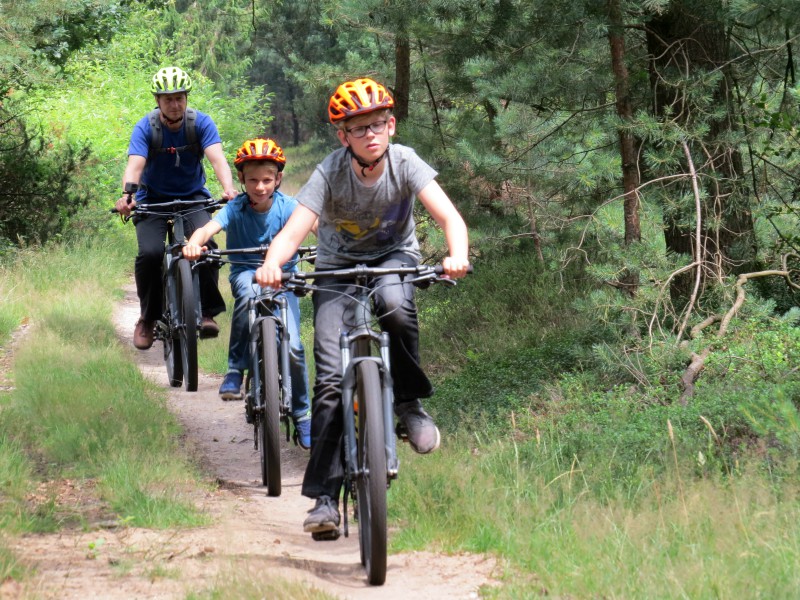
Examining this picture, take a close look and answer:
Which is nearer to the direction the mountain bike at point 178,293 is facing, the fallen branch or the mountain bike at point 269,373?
the mountain bike

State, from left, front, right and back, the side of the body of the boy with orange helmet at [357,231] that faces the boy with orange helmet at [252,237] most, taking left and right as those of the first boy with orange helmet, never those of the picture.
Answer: back

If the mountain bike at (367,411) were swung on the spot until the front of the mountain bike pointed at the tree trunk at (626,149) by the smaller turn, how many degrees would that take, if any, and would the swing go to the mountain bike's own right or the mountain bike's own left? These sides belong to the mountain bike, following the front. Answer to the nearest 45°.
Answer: approximately 135° to the mountain bike's own left

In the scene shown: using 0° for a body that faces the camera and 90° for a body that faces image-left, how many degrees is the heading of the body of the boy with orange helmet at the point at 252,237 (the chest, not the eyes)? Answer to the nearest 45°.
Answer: approximately 0°

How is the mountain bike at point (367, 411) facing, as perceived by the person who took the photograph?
facing the viewer

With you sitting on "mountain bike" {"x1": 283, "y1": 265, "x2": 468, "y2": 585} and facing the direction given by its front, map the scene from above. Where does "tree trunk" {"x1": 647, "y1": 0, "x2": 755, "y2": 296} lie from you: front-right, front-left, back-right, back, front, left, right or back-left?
back-left

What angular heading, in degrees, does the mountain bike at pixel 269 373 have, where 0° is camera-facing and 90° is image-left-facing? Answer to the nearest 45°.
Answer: approximately 0°

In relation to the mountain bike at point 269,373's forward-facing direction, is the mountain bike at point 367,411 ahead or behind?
ahead

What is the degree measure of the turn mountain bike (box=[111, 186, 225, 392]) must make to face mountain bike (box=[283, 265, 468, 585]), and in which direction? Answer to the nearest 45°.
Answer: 0° — it already faces it
